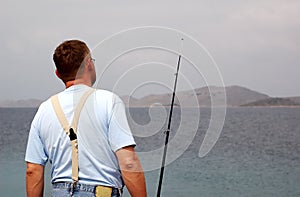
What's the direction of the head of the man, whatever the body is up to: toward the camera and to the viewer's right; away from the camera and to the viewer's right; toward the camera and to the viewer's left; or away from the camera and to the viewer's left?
away from the camera and to the viewer's right

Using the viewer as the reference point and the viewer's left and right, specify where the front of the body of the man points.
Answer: facing away from the viewer and to the right of the viewer
